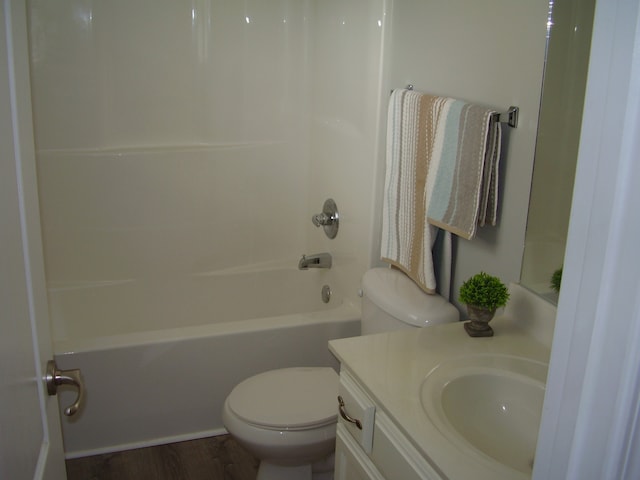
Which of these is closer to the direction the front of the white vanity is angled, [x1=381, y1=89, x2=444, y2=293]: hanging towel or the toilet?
the toilet

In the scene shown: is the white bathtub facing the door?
yes

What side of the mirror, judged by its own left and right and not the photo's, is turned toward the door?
front

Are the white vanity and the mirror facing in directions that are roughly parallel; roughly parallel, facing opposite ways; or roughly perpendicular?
roughly parallel

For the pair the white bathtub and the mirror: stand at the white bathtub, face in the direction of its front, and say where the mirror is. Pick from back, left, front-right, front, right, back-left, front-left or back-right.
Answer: front-left

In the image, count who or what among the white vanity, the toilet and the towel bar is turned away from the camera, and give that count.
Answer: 0

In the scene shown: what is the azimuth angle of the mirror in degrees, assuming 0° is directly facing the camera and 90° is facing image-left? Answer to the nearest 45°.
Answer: approximately 45°

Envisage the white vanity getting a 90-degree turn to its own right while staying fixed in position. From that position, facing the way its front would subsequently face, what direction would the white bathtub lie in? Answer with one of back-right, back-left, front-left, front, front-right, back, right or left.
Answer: front

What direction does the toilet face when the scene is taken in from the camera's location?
facing the viewer and to the left of the viewer

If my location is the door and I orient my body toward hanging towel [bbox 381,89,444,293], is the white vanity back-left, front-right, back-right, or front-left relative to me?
front-right

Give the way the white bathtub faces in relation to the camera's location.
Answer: facing the viewer

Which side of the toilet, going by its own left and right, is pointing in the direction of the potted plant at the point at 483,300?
left

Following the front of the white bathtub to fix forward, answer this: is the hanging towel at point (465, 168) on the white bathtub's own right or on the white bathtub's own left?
on the white bathtub's own left

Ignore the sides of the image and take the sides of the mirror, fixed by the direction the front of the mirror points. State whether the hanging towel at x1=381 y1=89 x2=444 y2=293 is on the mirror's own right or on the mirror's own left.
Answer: on the mirror's own right

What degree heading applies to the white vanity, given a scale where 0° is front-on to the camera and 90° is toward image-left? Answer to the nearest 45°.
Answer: approximately 45°

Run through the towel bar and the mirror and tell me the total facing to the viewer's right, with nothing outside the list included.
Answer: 0

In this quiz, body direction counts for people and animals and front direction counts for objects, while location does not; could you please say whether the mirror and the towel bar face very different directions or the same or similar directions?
same or similar directions

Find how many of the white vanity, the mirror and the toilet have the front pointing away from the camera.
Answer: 0
